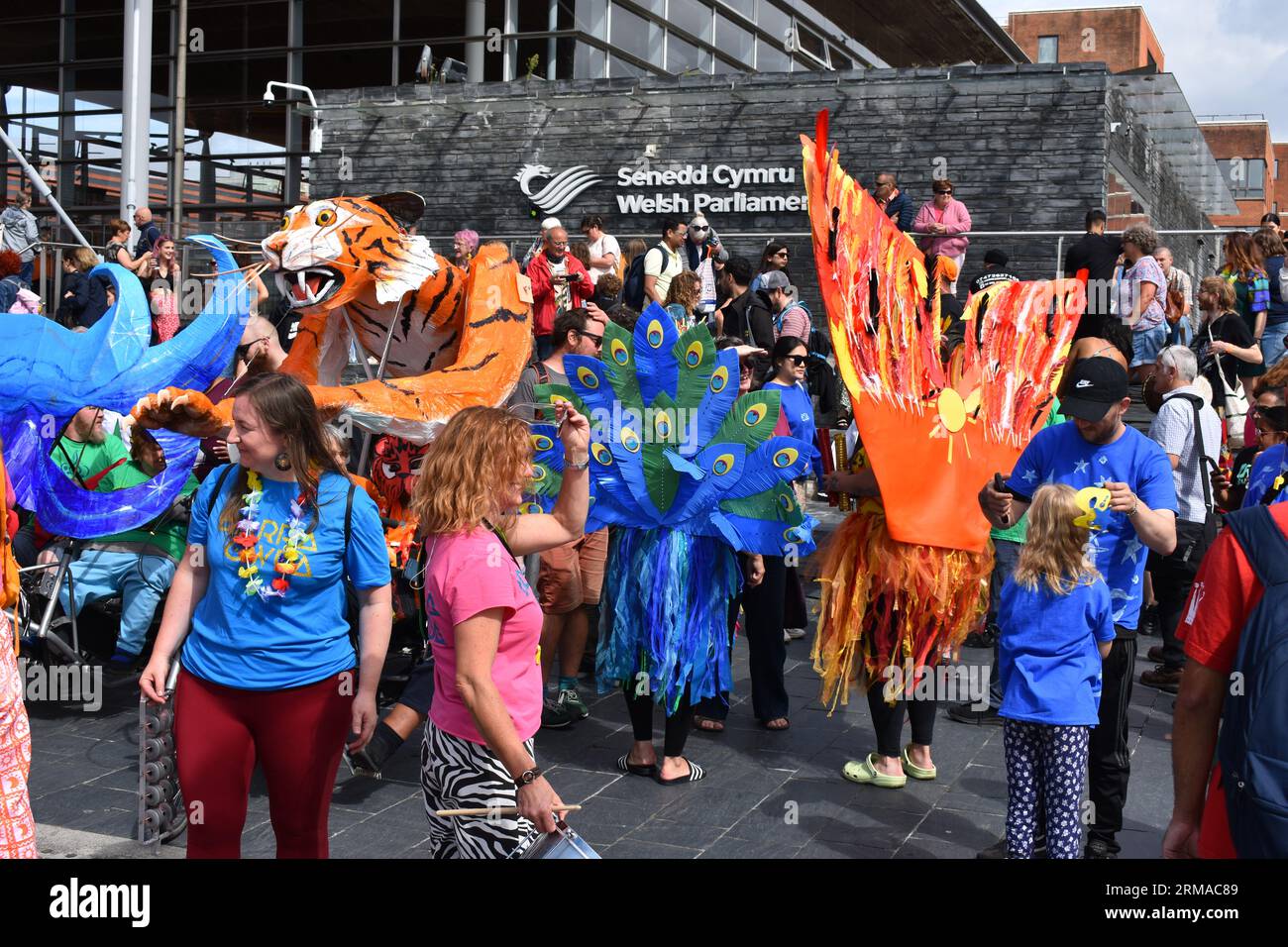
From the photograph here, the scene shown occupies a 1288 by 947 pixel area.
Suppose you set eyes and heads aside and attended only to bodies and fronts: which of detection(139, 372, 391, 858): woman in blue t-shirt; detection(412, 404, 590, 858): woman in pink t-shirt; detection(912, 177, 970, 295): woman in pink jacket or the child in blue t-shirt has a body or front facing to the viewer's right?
detection(412, 404, 590, 858): woman in pink t-shirt

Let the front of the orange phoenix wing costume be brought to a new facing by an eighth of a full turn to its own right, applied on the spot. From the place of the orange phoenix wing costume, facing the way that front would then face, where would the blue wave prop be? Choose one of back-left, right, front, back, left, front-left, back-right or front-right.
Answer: back-left

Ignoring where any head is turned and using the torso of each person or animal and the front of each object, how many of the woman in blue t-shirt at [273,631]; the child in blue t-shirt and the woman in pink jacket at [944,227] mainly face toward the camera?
2

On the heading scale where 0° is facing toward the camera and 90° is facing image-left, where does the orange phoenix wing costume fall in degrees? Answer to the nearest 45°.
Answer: approximately 180°

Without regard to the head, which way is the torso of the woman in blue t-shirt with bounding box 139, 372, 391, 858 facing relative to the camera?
toward the camera

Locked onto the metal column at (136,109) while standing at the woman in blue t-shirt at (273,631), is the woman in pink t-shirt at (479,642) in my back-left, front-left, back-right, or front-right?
back-right

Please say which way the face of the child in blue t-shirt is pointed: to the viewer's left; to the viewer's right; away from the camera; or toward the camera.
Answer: away from the camera

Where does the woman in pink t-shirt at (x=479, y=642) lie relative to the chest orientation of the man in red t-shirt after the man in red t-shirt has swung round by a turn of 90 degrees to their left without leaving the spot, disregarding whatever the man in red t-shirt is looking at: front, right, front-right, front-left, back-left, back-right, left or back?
front-right

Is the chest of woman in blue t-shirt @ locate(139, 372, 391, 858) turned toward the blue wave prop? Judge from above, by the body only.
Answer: no

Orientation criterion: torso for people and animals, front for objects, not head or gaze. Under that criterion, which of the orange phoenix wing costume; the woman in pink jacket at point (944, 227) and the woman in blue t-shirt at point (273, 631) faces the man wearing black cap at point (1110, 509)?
the woman in pink jacket

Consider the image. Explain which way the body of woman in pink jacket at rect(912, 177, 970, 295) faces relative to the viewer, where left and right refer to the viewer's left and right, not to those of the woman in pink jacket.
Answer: facing the viewer

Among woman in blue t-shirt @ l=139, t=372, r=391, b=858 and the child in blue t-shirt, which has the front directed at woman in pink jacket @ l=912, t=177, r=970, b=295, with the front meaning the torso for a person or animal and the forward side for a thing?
the child in blue t-shirt

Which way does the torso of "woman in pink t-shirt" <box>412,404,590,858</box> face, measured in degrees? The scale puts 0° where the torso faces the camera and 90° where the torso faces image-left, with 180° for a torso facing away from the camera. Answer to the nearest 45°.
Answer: approximately 270°

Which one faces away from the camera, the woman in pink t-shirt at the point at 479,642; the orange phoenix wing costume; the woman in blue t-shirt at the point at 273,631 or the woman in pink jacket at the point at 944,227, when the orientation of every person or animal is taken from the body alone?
the orange phoenix wing costume

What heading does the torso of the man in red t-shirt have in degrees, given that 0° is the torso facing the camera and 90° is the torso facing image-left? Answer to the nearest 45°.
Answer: approximately 135°
